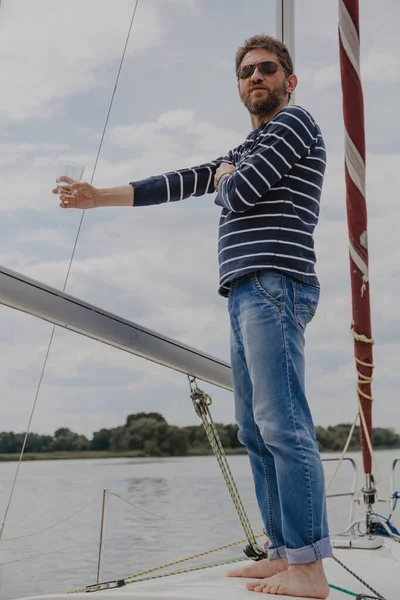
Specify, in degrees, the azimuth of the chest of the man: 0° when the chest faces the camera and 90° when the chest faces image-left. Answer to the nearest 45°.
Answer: approximately 90°
